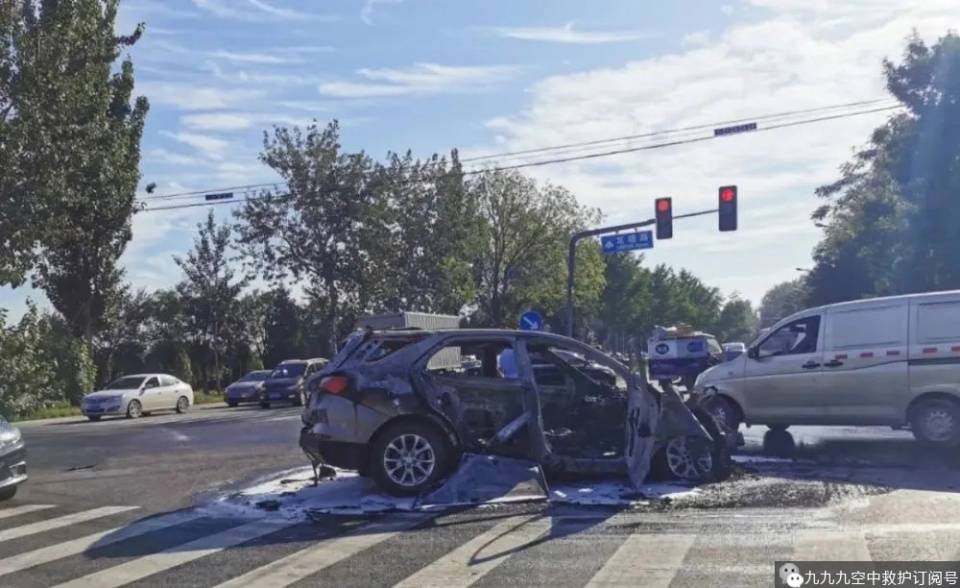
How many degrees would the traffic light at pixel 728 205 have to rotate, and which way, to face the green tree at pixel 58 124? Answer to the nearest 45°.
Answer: approximately 90° to its right

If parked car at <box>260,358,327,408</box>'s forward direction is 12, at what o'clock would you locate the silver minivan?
The silver minivan is roughly at 10 o'clock from the parked car.

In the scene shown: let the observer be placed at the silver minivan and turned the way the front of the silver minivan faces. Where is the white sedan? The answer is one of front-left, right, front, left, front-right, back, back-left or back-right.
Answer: front-right

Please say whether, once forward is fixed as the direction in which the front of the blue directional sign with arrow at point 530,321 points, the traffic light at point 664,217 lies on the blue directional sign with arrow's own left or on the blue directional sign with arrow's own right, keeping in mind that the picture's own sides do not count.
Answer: on the blue directional sign with arrow's own left

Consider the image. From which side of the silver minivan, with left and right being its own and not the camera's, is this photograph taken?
left

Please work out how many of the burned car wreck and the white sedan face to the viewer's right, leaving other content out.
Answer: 1

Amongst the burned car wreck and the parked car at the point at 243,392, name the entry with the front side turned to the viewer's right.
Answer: the burned car wreck

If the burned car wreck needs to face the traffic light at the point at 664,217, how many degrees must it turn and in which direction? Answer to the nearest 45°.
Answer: approximately 90° to its left

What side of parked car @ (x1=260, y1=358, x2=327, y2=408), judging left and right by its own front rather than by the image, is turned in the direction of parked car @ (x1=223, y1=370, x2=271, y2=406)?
right

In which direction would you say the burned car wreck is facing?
to the viewer's right

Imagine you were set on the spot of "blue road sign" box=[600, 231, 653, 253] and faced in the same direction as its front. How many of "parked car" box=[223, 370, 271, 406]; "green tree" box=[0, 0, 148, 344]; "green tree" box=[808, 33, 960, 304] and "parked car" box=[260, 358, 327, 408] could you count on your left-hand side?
1

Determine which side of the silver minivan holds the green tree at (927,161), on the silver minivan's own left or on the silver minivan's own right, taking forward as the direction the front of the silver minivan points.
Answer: on the silver minivan's own right
